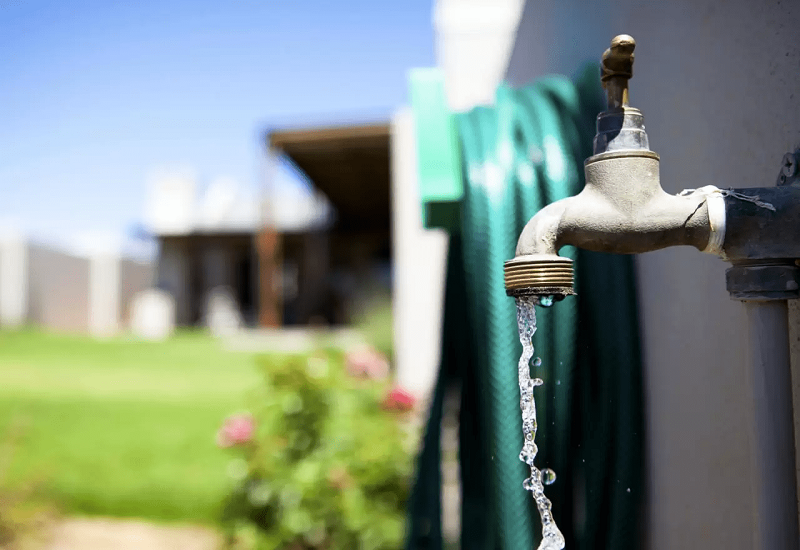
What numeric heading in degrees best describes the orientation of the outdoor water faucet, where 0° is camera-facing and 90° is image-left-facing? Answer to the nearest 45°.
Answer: approximately 90°

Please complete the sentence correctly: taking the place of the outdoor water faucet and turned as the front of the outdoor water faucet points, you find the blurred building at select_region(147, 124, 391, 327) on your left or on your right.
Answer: on your right

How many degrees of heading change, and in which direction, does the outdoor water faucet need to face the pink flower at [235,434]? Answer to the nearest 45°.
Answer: approximately 45° to its right

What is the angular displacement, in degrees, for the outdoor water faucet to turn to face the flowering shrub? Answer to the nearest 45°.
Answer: approximately 45° to its right
